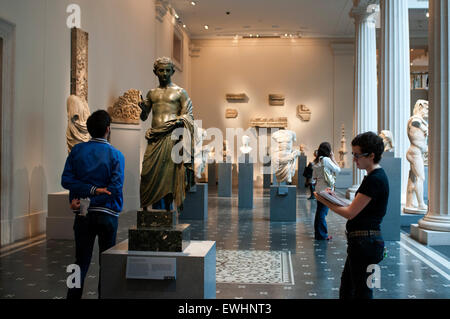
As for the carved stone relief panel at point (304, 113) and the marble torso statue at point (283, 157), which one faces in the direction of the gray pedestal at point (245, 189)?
the carved stone relief panel

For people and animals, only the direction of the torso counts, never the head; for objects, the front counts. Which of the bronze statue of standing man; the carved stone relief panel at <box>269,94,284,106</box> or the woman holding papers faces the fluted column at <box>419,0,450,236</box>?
the carved stone relief panel

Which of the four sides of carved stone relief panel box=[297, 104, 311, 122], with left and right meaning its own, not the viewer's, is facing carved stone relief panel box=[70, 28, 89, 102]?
front

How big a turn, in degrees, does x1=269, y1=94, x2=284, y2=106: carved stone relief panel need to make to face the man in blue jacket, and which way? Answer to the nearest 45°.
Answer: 0° — it already faces them

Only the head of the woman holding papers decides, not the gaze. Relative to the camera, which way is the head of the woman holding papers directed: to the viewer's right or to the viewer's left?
to the viewer's left

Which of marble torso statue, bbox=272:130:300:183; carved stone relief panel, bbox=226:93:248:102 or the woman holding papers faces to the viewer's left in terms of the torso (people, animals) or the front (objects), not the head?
the woman holding papers

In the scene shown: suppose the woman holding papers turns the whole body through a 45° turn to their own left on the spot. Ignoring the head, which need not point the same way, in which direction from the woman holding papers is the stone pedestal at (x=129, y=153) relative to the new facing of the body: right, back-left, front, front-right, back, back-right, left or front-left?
right

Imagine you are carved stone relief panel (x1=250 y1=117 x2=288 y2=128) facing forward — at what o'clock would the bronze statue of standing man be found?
The bronze statue of standing man is roughly at 12 o'clock from the carved stone relief panel.

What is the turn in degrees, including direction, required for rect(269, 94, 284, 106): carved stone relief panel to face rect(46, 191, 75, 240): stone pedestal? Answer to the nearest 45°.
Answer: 0° — it already faces it

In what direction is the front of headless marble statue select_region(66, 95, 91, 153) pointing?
to the viewer's right

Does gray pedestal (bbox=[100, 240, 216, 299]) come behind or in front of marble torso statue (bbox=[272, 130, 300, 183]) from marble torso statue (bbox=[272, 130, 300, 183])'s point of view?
in front

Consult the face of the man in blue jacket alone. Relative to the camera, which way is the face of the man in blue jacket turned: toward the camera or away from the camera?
away from the camera

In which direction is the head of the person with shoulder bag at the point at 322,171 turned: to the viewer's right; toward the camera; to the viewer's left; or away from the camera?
away from the camera

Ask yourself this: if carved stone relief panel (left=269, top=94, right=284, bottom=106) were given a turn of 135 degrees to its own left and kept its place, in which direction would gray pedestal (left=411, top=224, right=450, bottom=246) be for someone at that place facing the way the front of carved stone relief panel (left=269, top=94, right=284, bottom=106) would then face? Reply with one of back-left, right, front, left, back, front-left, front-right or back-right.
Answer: back-right
